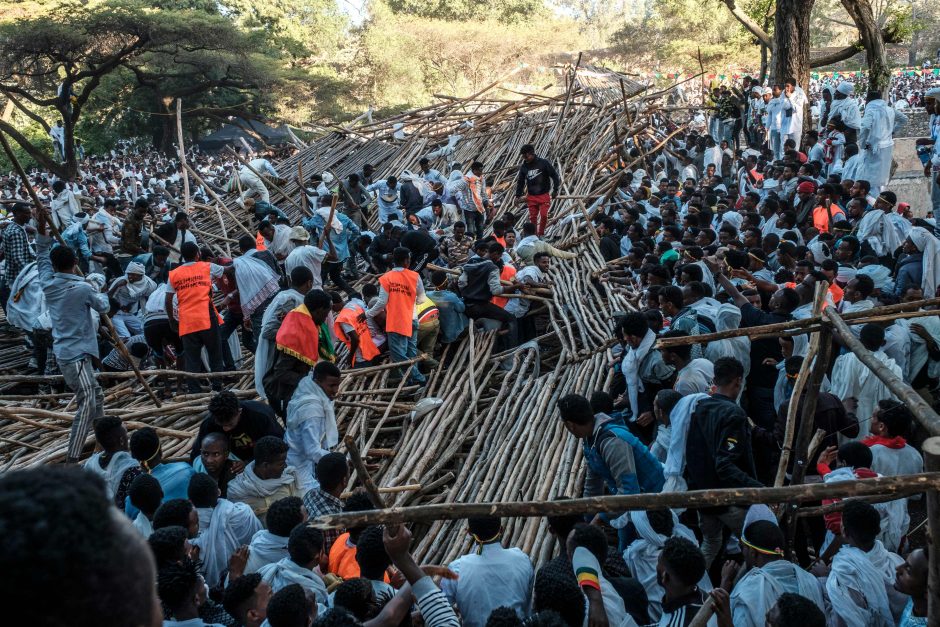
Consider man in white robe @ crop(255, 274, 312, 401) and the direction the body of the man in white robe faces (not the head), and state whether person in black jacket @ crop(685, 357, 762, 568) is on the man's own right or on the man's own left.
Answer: on the man's own right

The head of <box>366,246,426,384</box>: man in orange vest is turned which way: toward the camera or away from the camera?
away from the camera

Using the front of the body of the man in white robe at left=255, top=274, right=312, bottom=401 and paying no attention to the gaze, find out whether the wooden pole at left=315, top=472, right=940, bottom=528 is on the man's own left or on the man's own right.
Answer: on the man's own right

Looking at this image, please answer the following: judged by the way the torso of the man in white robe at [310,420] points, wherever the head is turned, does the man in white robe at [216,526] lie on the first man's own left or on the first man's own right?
on the first man's own right

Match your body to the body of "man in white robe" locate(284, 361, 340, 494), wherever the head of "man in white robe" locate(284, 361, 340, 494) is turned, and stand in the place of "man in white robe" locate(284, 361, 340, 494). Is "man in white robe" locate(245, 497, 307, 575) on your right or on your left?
on your right

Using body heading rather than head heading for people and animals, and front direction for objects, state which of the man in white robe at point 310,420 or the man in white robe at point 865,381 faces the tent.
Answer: the man in white robe at point 865,381

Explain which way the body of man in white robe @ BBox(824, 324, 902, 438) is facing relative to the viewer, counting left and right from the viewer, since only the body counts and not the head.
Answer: facing away from the viewer and to the left of the viewer
